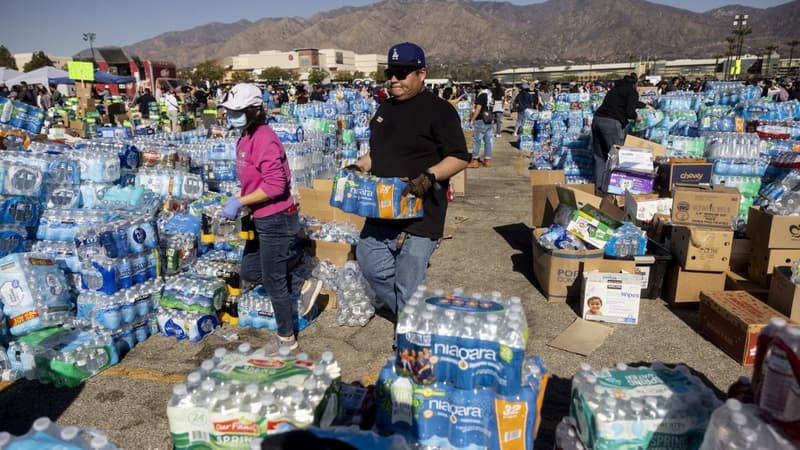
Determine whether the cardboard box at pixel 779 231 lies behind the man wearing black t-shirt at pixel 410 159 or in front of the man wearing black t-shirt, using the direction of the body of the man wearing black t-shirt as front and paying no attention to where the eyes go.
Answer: behind

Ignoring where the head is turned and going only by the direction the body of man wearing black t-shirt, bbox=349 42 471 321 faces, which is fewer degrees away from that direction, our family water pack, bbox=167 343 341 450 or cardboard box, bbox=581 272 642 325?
the our family water pack

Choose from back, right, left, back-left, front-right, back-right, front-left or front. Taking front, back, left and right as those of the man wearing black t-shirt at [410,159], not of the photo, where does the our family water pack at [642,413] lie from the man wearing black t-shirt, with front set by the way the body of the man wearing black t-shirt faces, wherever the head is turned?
left

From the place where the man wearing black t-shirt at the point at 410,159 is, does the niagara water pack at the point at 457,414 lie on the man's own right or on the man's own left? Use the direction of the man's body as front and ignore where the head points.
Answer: on the man's own left

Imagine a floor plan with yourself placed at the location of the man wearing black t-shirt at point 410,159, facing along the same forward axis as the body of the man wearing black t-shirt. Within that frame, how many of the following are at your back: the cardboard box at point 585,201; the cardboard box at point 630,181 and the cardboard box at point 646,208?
3

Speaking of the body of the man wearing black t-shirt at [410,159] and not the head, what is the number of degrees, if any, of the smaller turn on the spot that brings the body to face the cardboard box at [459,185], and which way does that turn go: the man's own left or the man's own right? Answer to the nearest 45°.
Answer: approximately 135° to the man's own right

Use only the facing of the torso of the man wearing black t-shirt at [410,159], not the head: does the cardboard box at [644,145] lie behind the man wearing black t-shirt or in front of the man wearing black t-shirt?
behind

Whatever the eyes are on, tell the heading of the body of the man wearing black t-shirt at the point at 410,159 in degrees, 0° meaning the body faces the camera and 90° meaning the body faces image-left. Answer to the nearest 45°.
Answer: approximately 45°

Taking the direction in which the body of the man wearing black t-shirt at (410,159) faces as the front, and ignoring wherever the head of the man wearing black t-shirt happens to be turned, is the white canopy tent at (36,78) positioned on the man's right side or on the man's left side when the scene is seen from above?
on the man's right side

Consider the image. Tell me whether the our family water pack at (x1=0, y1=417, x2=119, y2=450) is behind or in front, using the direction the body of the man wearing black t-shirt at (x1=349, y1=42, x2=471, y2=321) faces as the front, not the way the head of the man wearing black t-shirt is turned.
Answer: in front
